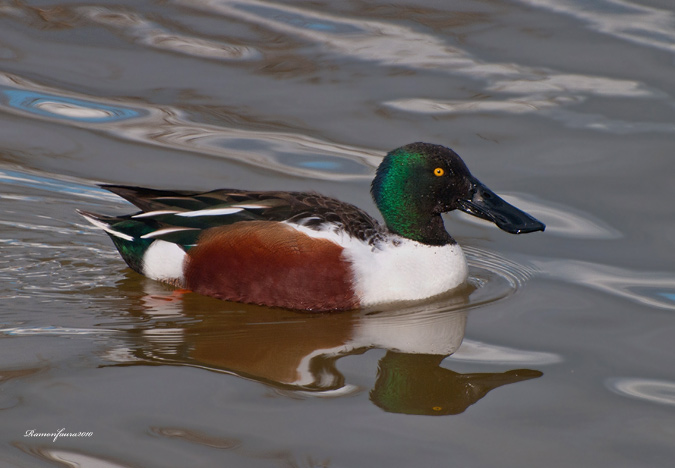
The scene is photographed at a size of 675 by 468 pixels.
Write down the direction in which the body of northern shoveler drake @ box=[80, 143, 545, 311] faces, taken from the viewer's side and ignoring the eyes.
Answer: to the viewer's right
